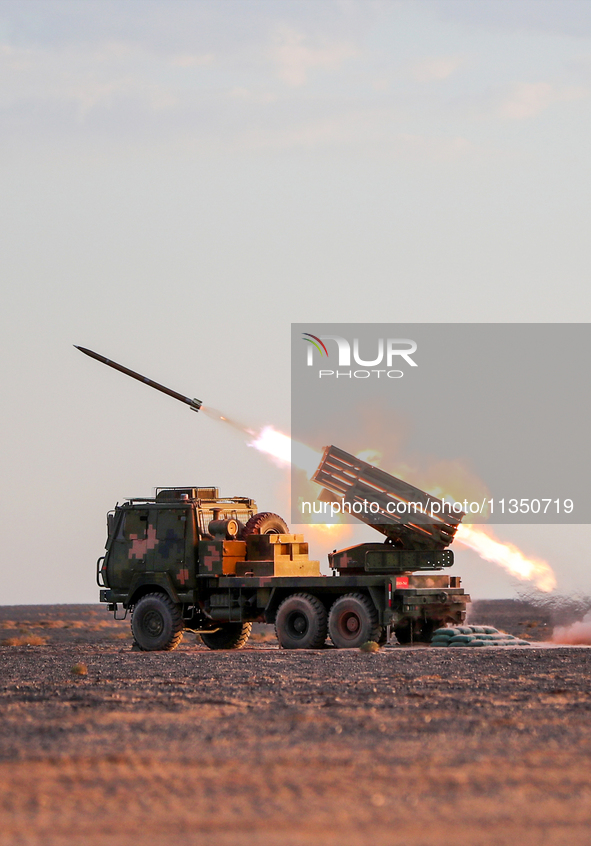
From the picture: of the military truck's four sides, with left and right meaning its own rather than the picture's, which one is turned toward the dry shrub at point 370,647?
back

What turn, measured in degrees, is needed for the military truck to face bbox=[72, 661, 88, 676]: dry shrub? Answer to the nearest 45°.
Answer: approximately 90° to its left

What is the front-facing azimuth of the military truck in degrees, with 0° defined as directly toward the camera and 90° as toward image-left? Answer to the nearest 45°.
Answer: approximately 135°
